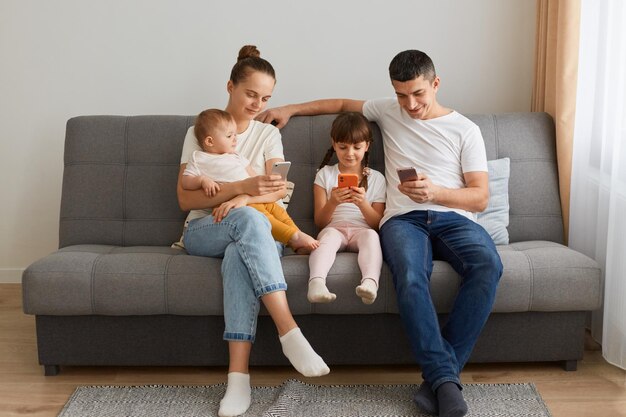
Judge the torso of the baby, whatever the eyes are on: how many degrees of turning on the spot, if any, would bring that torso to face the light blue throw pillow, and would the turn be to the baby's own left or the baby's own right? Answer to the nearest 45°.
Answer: approximately 45° to the baby's own left

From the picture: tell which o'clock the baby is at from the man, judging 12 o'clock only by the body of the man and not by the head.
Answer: The baby is roughly at 3 o'clock from the man.

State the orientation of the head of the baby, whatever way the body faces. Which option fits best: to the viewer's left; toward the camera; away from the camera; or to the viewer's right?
to the viewer's right

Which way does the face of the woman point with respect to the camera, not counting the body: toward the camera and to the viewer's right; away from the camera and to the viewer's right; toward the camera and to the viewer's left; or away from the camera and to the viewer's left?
toward the camera and to the viewer's right

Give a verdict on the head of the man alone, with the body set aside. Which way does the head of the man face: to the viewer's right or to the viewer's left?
to the viewer's left

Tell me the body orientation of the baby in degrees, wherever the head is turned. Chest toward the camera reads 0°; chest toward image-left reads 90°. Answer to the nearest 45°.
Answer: approximately 315°

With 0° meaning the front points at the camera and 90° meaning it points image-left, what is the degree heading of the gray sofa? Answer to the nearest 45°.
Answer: approximately 0°
